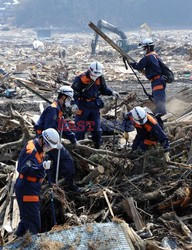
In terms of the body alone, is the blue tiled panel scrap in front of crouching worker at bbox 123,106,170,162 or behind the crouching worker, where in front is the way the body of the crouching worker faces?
in front

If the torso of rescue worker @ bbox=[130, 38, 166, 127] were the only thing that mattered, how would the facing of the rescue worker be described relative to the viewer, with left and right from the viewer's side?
facing to the left of the viewer

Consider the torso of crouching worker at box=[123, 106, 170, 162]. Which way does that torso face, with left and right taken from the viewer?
facing the viewer

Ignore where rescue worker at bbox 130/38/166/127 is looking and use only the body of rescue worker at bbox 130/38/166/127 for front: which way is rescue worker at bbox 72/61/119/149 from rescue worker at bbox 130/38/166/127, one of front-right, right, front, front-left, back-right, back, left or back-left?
front-left

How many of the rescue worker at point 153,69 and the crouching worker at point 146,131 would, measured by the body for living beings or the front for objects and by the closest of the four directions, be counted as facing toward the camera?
1

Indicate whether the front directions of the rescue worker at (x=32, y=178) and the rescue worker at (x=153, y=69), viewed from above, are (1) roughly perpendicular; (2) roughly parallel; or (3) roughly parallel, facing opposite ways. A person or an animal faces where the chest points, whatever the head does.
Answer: roughly parallel, facing opposite ways

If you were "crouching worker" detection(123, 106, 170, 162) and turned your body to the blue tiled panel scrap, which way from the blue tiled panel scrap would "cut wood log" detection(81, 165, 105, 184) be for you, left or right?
right

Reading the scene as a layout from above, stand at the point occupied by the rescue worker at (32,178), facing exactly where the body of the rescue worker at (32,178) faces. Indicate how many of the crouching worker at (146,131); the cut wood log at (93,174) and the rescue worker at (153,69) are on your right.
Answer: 0

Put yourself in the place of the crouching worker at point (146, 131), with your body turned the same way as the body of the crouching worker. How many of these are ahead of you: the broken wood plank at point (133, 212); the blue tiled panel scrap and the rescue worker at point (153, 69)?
2

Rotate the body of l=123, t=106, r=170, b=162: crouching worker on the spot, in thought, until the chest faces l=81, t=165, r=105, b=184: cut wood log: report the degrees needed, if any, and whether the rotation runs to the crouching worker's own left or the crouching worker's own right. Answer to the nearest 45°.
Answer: approximately 45° to the crouching worker's own right

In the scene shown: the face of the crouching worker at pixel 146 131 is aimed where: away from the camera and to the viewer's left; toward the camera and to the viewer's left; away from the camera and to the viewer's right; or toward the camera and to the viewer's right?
toward the camera and to the viewer's left

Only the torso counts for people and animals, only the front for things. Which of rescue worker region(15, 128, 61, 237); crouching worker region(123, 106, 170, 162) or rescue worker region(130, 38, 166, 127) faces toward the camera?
the crouching worker

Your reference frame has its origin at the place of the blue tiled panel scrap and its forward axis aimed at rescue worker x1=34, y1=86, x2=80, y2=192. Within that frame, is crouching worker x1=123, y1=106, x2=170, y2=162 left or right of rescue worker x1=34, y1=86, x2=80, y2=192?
right

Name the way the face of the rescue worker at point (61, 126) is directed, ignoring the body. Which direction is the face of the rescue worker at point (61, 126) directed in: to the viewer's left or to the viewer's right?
to the viewer's right

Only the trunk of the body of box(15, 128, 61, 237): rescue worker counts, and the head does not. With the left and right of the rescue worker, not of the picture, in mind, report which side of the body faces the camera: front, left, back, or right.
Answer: right
